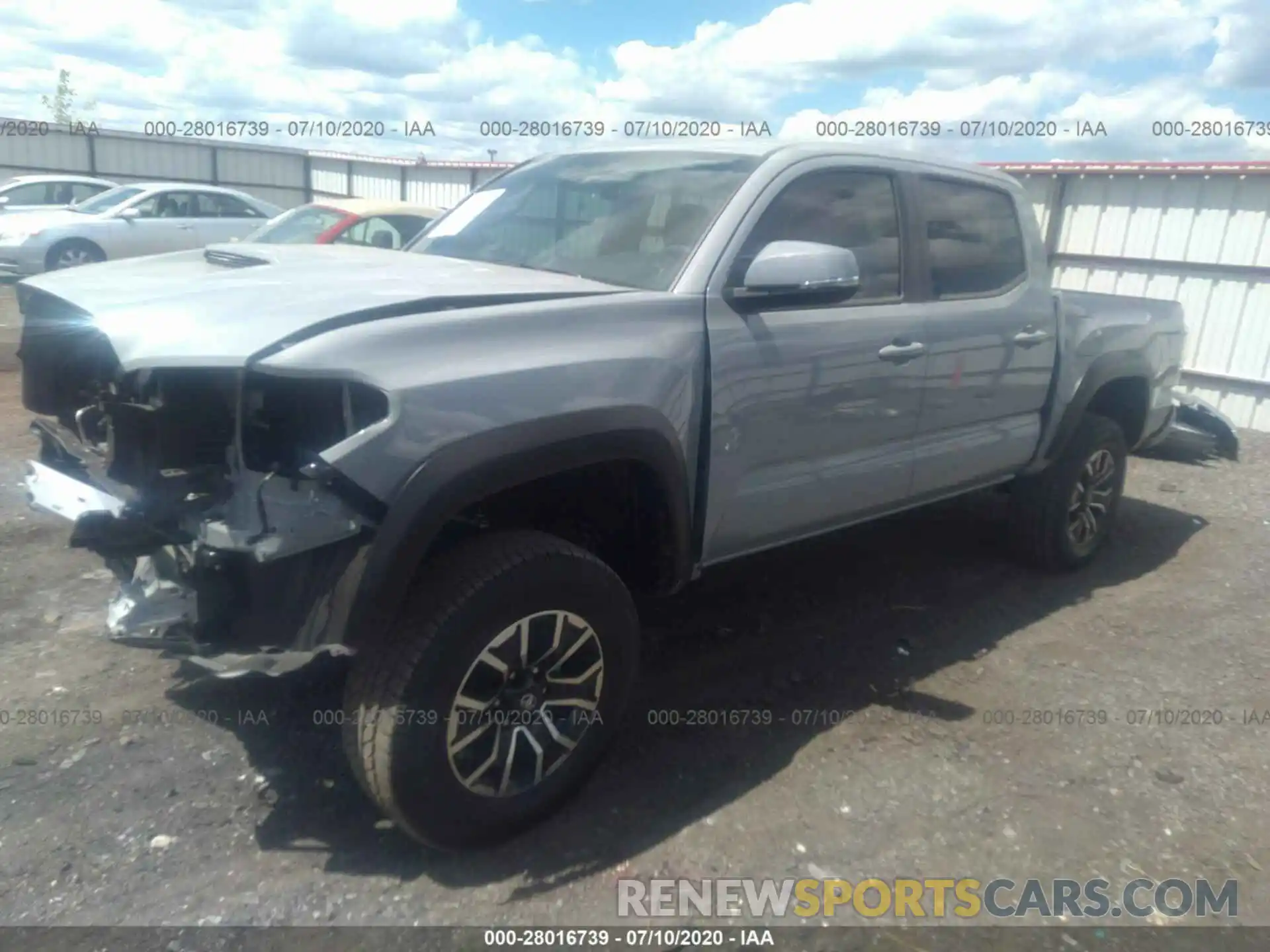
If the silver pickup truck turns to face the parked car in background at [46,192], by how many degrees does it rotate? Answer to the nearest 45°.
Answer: approximately 90° to its right

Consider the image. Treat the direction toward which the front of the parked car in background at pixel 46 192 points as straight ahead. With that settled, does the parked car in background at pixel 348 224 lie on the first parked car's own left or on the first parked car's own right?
on the first parked car's own left

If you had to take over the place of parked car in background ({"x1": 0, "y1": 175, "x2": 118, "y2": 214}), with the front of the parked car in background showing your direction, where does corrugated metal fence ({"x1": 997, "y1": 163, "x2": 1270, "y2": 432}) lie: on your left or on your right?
on your left

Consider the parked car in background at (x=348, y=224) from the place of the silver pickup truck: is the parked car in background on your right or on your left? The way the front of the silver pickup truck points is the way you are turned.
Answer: on your right

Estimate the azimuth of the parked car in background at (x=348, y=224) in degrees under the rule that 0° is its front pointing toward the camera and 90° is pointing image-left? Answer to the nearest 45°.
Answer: approximately 45°

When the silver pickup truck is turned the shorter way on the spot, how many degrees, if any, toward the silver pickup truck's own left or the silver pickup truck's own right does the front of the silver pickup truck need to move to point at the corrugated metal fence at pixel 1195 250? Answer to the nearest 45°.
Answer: approximately 180°

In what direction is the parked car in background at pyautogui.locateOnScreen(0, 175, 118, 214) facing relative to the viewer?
to the viewer's left

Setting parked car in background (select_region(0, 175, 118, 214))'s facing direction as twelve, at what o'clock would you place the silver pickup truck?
The silver pickup truck is roughly at 9 o'clock from the parked car in background.
